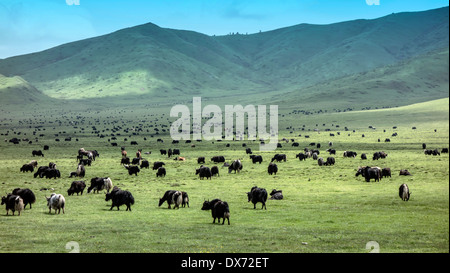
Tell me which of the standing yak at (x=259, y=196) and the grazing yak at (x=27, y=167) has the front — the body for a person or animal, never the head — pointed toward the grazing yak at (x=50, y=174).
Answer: the standing yak at (x=259, y=196)

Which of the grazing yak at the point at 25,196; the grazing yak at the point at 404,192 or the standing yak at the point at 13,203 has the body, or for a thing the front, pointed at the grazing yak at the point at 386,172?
the grazing yak at the point at 404,192

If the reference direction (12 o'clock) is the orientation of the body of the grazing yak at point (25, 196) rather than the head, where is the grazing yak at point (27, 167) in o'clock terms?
the grazing yak at point (27, 167) is roughly at 3 o'clock from the grazing yak at point (25, 196).

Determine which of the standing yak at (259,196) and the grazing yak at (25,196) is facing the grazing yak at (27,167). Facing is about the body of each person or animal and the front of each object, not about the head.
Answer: the standing yak at (259,196)

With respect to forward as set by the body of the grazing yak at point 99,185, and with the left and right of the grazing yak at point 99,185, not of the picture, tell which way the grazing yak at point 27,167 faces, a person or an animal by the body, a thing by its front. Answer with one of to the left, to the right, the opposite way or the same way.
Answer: the same way

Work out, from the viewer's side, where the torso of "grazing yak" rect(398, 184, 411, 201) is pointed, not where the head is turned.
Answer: away from the camera

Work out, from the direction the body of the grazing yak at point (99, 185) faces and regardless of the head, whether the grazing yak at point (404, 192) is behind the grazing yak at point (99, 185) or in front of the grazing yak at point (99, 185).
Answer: behind

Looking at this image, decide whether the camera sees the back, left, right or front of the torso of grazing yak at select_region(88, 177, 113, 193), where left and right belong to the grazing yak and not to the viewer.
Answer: left

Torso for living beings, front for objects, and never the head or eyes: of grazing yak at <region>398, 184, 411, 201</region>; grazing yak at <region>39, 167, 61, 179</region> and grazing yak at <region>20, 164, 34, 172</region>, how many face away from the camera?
1

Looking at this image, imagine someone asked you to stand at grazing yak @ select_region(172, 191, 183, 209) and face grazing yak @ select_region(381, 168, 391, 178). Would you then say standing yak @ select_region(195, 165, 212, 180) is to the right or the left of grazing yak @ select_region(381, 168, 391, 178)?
left

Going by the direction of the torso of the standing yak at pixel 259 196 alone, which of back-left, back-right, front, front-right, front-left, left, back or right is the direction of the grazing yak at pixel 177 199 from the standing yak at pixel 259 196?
front-left

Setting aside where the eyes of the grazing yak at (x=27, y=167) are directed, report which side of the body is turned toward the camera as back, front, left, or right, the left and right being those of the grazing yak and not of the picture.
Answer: left

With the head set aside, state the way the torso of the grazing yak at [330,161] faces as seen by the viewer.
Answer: to the viewer's left
